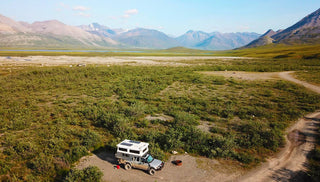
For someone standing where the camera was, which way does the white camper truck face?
facing the viewer and to the right of the viewer
